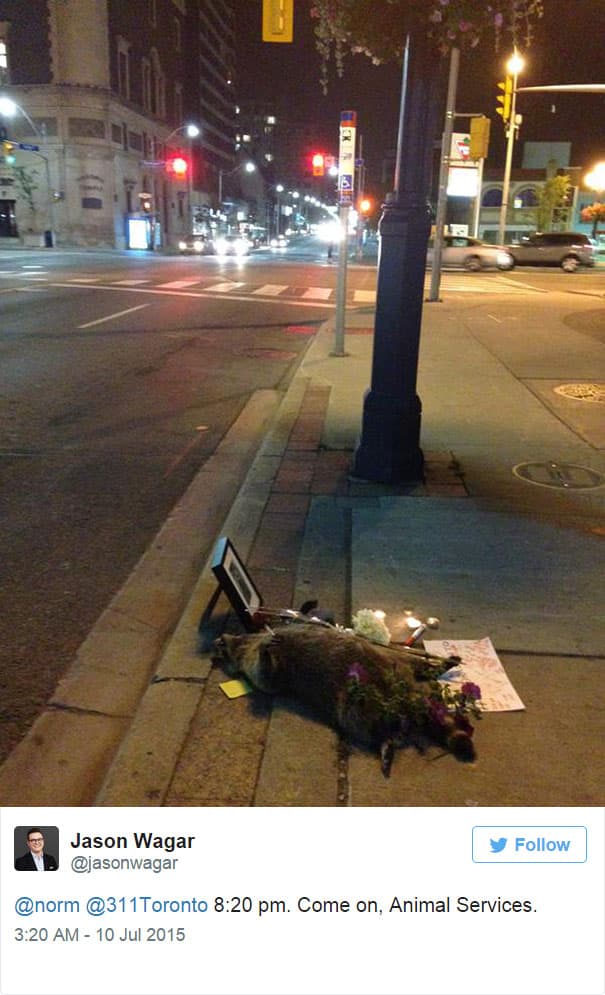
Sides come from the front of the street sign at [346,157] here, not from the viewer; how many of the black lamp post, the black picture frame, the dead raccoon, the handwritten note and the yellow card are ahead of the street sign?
5

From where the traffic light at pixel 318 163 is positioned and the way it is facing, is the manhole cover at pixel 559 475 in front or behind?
in front

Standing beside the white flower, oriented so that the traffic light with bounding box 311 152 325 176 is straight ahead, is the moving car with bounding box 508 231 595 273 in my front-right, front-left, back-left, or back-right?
front-right

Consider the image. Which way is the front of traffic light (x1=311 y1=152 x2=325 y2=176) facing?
toward the camera

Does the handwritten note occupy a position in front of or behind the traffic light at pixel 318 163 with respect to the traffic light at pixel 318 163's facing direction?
in front

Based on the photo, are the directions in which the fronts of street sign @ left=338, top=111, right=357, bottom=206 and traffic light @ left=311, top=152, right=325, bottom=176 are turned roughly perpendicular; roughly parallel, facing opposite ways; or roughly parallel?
roughly parallel

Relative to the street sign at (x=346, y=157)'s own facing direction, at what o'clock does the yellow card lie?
The yellow card is roughly at 12 o'clock from the street sign.

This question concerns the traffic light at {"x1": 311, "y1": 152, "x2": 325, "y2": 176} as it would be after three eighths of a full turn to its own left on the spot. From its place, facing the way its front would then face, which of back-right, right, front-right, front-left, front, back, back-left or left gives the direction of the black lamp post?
back-right

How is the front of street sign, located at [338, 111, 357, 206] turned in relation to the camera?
facing the viewer

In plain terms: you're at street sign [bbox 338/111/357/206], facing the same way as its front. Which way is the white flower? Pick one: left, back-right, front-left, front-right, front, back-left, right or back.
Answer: front

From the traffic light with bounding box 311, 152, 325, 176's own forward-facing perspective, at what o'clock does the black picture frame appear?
The black picture frame is roughly at 12 o'clock from the traffic light.

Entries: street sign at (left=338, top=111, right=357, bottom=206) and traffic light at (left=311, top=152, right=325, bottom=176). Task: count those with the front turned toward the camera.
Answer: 2

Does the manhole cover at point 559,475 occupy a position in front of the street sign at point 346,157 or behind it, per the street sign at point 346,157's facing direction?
in front

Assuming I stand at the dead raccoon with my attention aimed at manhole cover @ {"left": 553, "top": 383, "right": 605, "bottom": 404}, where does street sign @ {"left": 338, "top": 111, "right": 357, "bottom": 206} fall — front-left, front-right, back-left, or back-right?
front-left

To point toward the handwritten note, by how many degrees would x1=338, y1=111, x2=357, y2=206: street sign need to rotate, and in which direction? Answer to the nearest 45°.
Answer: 0° — it already faces it

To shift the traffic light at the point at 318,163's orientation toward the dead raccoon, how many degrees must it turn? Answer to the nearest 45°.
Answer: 0° — it already faces it
